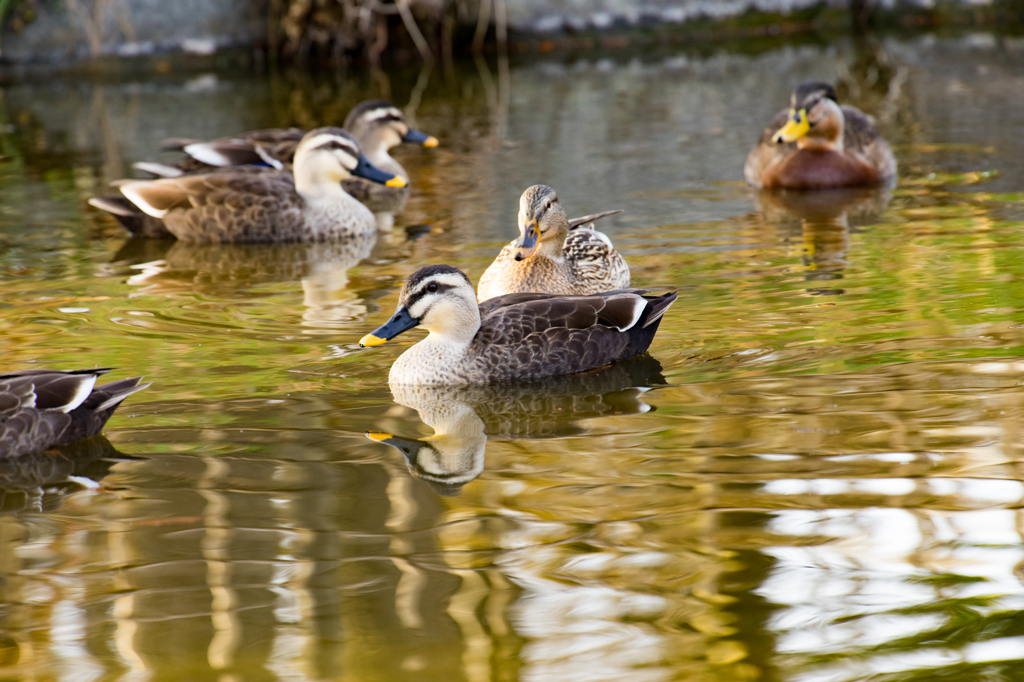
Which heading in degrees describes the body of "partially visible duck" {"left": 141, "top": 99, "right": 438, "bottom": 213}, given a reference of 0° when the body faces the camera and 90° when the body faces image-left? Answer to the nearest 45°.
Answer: approximately 270°

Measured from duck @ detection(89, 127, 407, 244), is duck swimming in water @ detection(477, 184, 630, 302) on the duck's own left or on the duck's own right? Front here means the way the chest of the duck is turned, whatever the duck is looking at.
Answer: on the duck's own right

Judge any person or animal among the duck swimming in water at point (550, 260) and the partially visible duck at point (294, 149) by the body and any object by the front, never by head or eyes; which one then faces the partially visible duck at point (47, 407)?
the duck swimming in water

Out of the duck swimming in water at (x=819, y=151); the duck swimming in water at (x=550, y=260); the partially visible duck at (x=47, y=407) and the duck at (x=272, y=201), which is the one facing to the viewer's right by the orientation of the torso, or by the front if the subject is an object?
the duck

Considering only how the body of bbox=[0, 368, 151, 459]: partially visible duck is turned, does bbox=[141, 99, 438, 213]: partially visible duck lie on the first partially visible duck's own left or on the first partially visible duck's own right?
on the first partially visible duck's own right

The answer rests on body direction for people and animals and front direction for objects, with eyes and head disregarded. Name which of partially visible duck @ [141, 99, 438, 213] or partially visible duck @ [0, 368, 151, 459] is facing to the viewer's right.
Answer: partially visible duck @ [141, 99, 438, 213]

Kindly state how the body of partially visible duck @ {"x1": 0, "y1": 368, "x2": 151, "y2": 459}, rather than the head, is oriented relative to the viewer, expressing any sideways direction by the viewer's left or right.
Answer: facing to the left of the viewer

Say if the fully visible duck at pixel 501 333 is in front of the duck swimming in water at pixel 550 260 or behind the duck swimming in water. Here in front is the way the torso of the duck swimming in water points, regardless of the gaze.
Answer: in front

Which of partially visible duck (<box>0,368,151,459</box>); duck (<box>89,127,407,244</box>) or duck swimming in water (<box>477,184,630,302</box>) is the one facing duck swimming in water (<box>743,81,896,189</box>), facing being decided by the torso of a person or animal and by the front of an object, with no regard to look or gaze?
the duck

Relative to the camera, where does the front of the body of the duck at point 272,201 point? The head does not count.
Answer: to the viewer's right

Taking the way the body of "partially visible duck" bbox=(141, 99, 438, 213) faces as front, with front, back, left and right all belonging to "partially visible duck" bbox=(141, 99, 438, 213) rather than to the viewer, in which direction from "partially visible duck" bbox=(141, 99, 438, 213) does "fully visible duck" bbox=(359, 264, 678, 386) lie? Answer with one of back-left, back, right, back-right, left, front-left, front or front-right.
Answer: right

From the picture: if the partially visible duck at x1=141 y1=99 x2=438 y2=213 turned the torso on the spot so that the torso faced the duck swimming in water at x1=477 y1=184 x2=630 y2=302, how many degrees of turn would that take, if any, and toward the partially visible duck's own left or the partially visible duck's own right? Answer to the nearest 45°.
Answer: approximately 90° to the partially visible duck's own right

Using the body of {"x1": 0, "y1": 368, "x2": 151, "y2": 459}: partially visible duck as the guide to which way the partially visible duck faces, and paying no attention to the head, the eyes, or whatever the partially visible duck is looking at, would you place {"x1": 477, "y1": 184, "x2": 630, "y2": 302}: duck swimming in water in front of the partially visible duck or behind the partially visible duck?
behind
